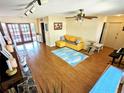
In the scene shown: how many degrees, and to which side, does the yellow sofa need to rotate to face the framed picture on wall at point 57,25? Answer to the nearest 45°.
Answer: approximately 90° to its right

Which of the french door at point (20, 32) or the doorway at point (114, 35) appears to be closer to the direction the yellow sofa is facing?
the french door

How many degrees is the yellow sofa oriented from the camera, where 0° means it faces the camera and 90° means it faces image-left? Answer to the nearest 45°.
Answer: approximately 45°

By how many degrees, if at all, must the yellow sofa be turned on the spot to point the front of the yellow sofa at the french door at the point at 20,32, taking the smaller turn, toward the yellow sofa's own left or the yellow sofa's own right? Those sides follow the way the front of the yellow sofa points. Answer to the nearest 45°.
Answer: approximately 45° to the yellow sofa's own right

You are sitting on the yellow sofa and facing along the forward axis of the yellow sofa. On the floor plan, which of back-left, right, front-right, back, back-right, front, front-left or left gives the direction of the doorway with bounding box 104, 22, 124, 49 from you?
back-left
